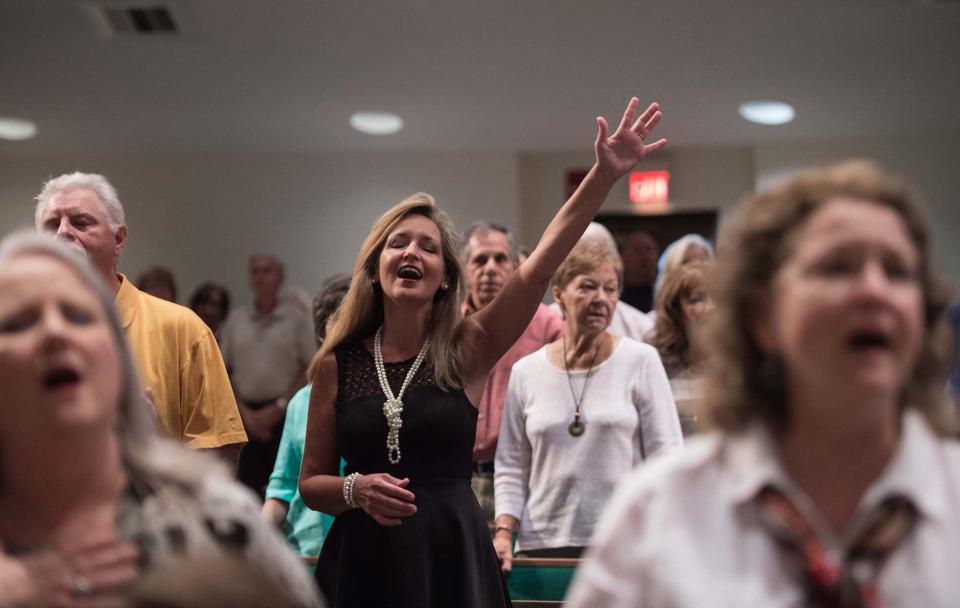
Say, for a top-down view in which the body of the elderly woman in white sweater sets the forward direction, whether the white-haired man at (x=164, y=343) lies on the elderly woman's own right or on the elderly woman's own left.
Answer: on the elderly woman's own right

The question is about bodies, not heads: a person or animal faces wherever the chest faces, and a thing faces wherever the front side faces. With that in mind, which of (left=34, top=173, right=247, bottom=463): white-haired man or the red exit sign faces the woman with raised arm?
the red exit sign

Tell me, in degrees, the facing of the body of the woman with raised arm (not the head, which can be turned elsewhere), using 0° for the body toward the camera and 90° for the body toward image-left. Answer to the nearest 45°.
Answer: approximately 0°

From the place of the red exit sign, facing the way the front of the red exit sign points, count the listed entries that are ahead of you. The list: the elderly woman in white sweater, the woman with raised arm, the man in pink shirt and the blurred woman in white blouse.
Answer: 4

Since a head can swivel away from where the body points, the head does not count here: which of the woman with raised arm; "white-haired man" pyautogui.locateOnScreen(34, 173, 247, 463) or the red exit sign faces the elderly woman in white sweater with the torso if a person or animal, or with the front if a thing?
the red exit sign

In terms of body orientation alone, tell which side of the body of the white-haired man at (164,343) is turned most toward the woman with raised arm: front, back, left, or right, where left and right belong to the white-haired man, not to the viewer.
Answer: left

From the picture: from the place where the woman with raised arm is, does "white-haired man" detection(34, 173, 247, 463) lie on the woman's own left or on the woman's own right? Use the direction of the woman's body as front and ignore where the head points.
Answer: on the woman's own right

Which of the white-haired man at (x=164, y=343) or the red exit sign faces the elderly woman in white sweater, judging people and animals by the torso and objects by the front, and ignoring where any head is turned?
the red exit sign

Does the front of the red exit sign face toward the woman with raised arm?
yes
